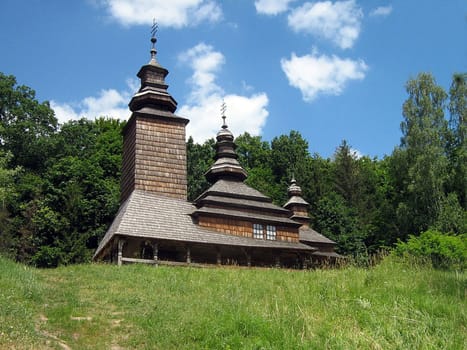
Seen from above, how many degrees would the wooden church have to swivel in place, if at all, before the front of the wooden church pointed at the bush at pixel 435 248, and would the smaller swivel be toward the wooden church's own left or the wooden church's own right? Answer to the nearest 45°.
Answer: approximately 135° to the wooden church's own left

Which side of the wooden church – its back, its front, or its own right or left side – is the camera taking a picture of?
left

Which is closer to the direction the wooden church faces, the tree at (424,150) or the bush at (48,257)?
the bush

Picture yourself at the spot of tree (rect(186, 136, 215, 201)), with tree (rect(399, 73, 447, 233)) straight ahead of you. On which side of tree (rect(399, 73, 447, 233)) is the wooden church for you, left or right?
right

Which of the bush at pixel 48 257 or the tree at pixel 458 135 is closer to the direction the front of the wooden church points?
the bush

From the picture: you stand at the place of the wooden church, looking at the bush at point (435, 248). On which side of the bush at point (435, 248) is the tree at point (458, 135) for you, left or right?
left

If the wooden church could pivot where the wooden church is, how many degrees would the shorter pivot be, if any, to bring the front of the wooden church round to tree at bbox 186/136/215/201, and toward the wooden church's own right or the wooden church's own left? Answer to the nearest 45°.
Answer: approximately 90° to the wooden church's own right

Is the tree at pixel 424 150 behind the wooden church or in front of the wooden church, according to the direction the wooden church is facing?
behind

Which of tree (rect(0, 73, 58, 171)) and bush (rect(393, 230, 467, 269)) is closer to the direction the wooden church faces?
the tree

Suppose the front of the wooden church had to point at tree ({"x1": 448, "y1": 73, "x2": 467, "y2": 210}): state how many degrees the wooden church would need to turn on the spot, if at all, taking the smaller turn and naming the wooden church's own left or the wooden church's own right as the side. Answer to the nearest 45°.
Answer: approximately 180°

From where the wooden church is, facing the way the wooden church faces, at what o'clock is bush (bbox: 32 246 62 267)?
The bush is roughly at 1 o'clock from the wooden church.
